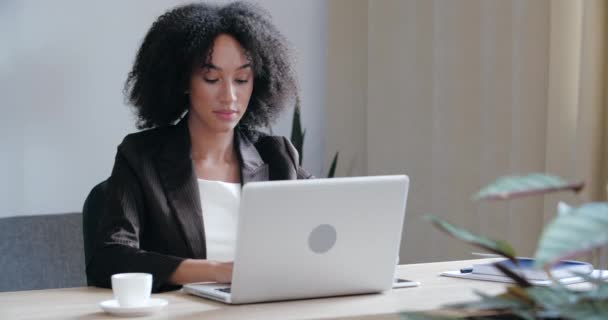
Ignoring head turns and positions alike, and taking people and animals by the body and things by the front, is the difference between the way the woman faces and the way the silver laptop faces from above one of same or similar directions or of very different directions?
very different directions

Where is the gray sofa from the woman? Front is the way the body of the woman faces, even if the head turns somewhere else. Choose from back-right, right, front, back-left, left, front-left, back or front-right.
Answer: back

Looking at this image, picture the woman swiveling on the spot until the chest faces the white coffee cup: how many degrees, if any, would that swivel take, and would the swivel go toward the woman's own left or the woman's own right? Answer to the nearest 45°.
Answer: approximately 45° to the woman's own right

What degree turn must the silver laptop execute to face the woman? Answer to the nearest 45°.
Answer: approximately 45° to its right

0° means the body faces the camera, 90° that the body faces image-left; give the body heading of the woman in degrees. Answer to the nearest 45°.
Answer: approximately 315°

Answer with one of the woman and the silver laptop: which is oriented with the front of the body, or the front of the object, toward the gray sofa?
the silver laptop

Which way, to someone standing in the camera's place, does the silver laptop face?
facing away from the viewer and to the left of the viewer

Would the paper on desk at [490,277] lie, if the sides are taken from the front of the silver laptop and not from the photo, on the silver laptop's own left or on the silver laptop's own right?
on the silver laptop's own right

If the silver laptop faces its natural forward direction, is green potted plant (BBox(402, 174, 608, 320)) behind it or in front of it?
behind
